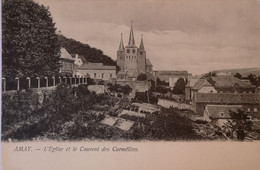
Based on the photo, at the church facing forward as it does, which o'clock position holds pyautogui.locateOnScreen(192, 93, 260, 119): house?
The house is roughly at 11 o'clock from the church.
